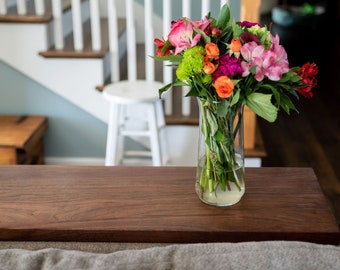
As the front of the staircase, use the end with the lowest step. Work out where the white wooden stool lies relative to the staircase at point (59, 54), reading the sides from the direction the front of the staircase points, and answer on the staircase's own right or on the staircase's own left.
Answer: on the staircase's own right

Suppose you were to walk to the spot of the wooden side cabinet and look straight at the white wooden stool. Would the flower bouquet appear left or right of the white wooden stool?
right

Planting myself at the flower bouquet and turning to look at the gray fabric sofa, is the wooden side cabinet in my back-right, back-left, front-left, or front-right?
back-right

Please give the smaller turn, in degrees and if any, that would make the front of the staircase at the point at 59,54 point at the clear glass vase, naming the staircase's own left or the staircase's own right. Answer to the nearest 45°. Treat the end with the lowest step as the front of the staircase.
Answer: approximately 90° to the staircase's own right

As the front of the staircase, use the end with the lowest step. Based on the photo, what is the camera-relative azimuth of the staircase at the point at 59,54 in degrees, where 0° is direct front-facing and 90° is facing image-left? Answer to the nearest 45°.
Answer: approximately 270°

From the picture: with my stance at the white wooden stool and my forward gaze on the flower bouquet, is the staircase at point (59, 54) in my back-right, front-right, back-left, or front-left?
back-right
